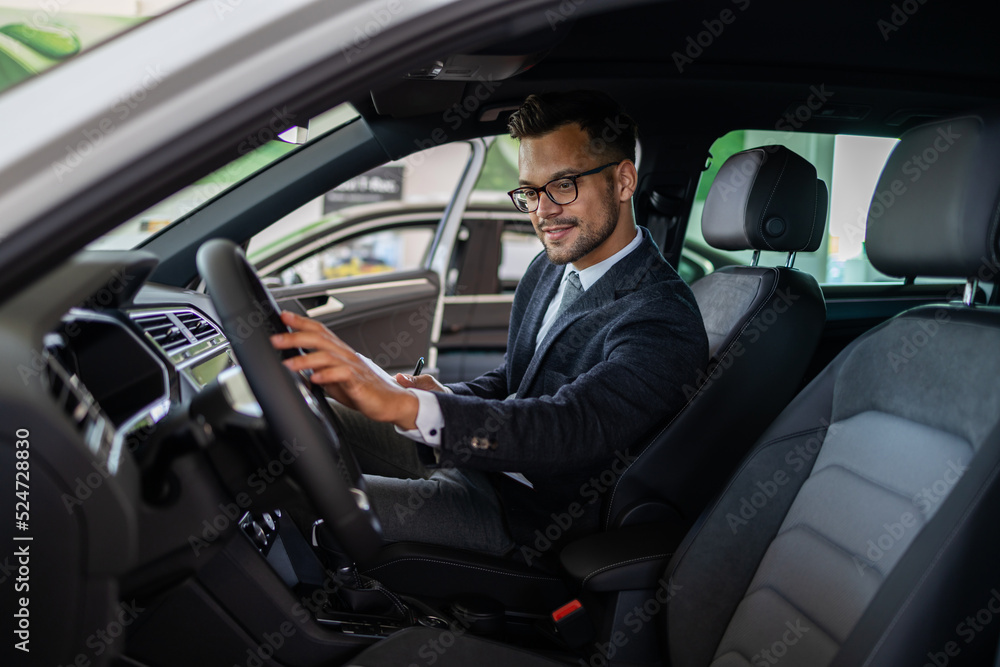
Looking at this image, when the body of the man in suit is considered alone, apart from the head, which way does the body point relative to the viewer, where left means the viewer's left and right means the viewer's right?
facing the viewer and to the left of the viewer

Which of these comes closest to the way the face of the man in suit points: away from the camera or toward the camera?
toward the camera

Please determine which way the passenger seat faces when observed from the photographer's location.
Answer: facing to the left of the viewer
